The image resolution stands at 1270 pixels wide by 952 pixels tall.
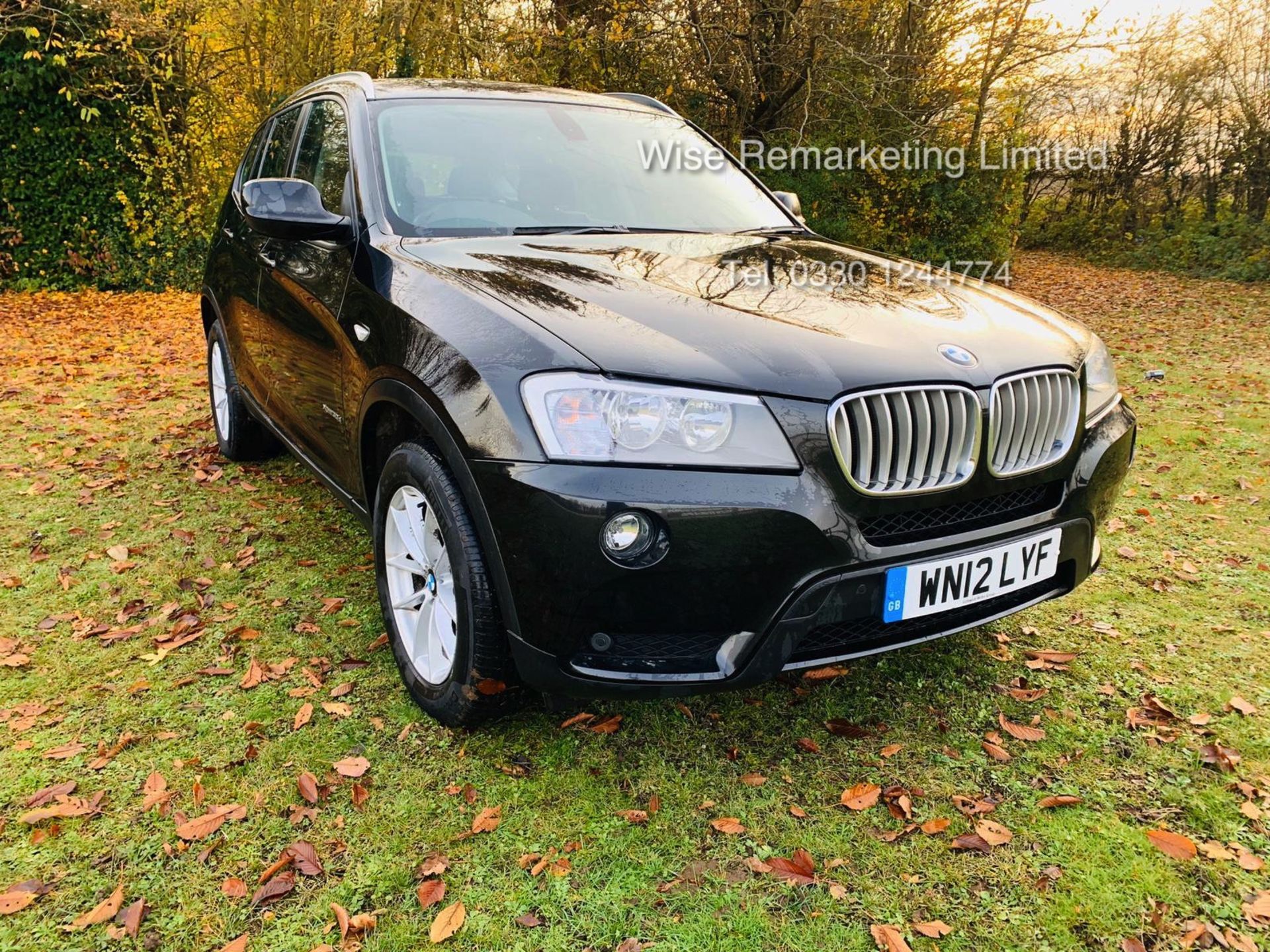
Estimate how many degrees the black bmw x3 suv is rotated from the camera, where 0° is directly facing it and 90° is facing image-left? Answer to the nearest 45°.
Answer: approximately 315°
